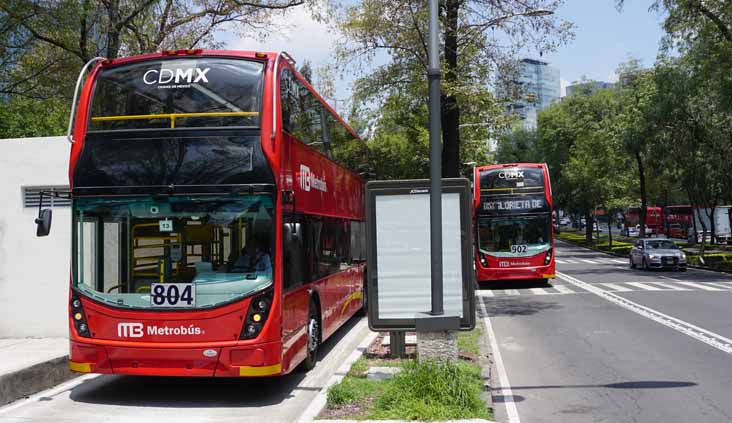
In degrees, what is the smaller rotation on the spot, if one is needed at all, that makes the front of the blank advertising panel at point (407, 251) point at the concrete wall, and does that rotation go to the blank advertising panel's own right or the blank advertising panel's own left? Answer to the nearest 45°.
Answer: approximately 90° to the blank advertising panel's own right

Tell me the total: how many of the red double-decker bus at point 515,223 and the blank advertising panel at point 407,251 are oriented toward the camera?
2

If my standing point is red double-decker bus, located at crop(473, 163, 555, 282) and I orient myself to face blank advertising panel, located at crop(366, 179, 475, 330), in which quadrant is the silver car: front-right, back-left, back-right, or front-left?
back-left

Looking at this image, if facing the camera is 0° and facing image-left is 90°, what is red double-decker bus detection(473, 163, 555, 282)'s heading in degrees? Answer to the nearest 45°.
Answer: approximately 0°

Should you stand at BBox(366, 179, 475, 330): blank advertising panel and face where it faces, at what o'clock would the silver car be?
The silver car is roughly at 7 o'clock from the blank advertising panel.

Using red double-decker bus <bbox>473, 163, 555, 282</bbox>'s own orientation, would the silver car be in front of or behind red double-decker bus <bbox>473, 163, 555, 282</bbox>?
behind

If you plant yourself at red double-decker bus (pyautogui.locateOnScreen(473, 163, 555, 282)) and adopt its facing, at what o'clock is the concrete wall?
The concrete wall is roughly at 1 o'clock from the red double-decker bus.

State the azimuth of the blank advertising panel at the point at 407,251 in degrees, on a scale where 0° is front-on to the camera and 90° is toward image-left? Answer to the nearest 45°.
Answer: approximately 0°
